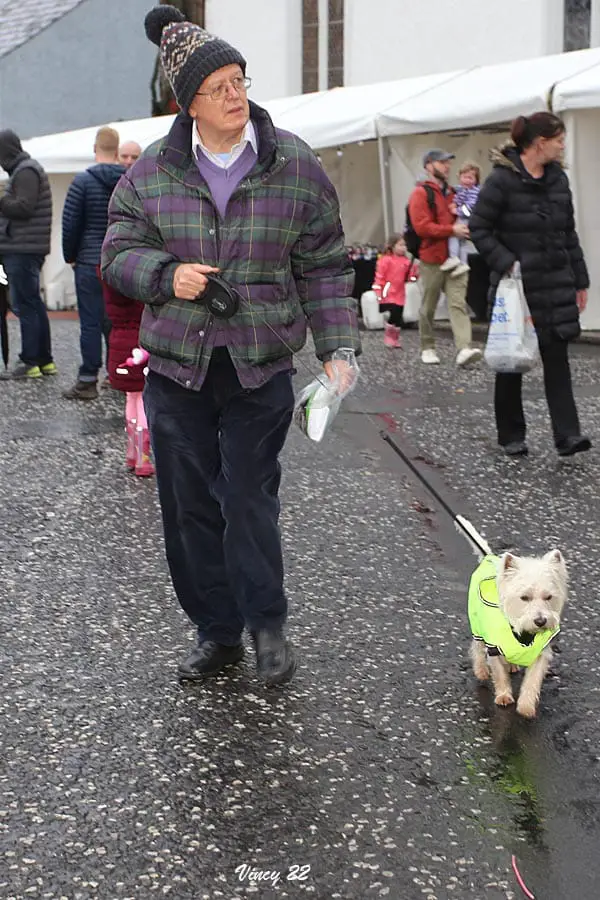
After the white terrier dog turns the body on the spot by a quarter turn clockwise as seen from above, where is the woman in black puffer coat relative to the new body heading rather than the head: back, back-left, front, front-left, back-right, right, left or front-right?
back-right

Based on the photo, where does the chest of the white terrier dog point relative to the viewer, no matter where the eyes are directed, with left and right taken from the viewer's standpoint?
facing the viewer and to the right of the viewer

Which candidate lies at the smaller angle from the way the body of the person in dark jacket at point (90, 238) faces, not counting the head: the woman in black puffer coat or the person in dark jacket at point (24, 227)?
the person in dark jacket

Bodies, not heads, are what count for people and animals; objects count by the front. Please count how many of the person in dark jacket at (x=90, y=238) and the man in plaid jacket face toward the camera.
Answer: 1

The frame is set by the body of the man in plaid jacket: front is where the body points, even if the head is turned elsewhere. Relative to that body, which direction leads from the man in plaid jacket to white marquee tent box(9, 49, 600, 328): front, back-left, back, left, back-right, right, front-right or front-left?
back

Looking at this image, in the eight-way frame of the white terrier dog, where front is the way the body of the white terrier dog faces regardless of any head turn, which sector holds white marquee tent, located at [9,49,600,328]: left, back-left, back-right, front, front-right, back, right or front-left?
back-left

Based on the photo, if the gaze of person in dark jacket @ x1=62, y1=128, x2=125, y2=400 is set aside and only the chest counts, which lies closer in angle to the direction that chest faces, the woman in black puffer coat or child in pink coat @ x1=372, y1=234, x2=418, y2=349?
the child in pink coat

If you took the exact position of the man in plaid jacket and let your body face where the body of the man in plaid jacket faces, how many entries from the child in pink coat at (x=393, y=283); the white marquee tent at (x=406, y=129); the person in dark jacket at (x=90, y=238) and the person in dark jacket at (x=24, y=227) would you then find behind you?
4

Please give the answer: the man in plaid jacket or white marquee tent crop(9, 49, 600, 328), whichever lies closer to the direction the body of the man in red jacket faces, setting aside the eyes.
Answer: the man in plaid jacket

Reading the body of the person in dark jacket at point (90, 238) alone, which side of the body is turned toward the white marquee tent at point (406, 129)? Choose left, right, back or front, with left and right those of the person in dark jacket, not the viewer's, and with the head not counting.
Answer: right

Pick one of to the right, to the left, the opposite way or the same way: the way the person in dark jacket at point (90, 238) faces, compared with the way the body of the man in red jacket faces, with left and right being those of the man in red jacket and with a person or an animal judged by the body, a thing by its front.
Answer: the opposite way
